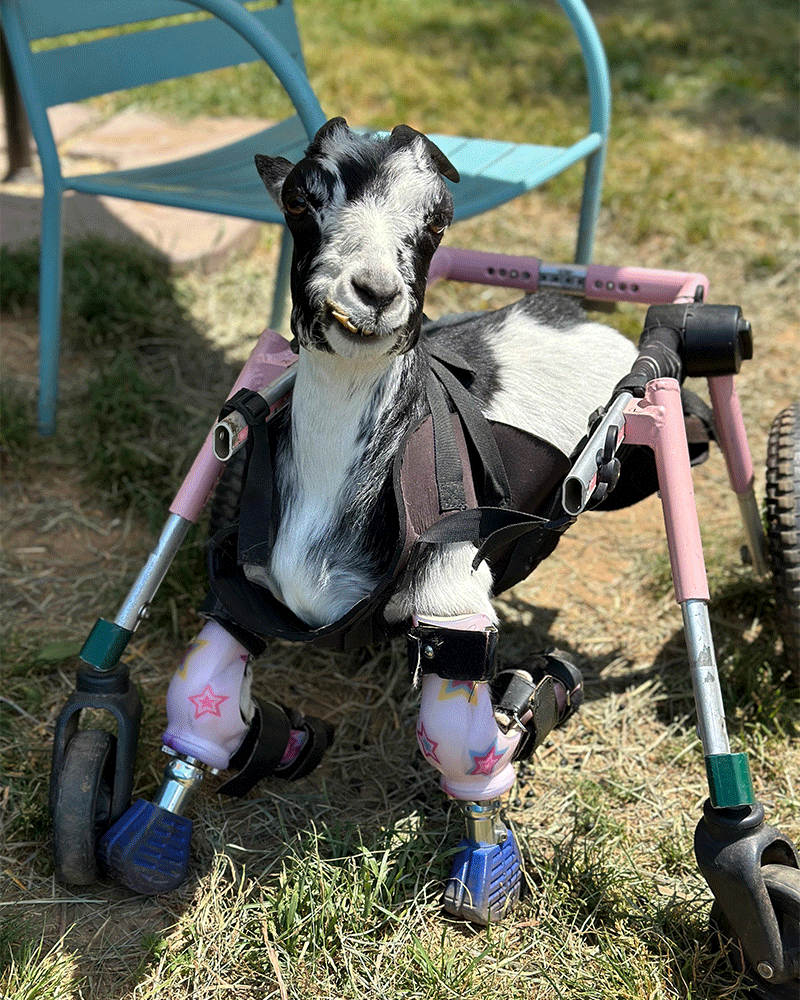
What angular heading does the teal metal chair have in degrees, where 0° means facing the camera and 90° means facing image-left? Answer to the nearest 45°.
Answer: approximately 315°

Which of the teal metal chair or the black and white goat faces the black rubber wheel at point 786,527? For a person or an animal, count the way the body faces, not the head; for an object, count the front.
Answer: the teal metal chair

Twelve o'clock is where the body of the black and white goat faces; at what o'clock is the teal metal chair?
The teal metal chair is roughly at 4 o'clock from the black and white goat.

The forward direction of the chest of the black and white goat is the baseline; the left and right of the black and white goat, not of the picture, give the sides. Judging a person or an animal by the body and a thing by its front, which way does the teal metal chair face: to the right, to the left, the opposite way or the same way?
to the left

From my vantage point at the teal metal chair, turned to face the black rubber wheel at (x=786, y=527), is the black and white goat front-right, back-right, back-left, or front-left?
front-right

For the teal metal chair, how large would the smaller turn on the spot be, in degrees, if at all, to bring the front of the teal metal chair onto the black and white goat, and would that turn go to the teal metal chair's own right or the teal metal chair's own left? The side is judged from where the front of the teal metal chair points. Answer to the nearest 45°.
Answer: approximately 45° to the teal metal chair's own right

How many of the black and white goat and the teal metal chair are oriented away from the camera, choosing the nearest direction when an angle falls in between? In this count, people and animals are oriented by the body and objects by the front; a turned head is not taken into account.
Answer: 0

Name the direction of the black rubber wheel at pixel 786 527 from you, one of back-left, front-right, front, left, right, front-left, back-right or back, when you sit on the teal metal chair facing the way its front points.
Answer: front

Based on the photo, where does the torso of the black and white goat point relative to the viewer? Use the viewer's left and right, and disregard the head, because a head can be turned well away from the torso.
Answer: facing the viewer and to the left of the viewer
